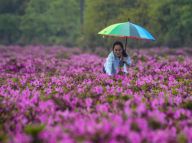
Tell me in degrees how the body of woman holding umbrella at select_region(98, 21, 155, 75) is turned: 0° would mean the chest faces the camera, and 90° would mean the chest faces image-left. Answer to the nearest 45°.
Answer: approximately 315°
